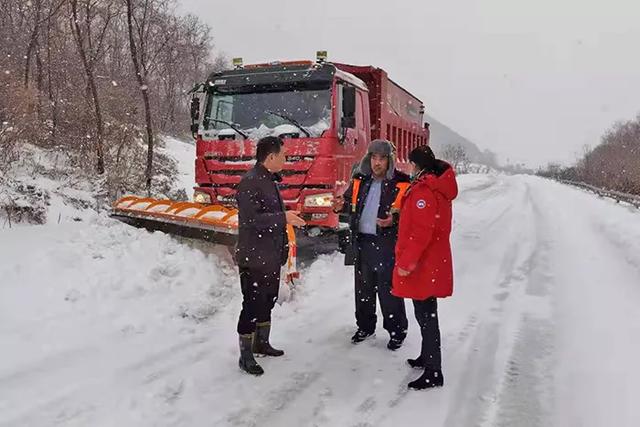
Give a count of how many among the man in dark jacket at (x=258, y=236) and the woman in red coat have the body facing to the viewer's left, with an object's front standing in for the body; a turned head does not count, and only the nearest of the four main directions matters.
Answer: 1

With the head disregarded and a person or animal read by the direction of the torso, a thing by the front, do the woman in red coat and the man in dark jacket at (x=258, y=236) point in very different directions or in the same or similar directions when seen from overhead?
very different directions

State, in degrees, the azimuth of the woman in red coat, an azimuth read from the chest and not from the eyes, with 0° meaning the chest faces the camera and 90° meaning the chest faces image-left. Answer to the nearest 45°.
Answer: approximately 90°

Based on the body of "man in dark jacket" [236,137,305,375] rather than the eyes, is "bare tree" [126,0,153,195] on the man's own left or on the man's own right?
on the man's own left

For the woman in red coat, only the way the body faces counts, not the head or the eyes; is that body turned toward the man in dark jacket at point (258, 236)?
yes

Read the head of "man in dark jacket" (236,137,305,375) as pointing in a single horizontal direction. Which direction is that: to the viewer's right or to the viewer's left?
to the viewer's right

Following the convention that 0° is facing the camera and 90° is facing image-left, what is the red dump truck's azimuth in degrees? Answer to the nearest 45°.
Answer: approximately 45°

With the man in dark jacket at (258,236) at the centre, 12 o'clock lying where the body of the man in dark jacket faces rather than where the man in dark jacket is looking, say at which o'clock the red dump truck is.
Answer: The red dump truck is roughly at 9 o'clock from the man in dark jacket.

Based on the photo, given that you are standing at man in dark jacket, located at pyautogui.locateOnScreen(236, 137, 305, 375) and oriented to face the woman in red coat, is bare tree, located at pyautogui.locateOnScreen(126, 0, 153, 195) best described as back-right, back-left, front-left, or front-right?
back-left

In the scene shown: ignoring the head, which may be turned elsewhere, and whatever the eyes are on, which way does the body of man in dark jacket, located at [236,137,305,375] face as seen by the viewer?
to the viewer's right

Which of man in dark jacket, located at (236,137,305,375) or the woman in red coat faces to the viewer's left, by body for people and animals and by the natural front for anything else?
the woman in red coat

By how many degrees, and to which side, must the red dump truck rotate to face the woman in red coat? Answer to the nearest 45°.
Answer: approximately 45° to its left
